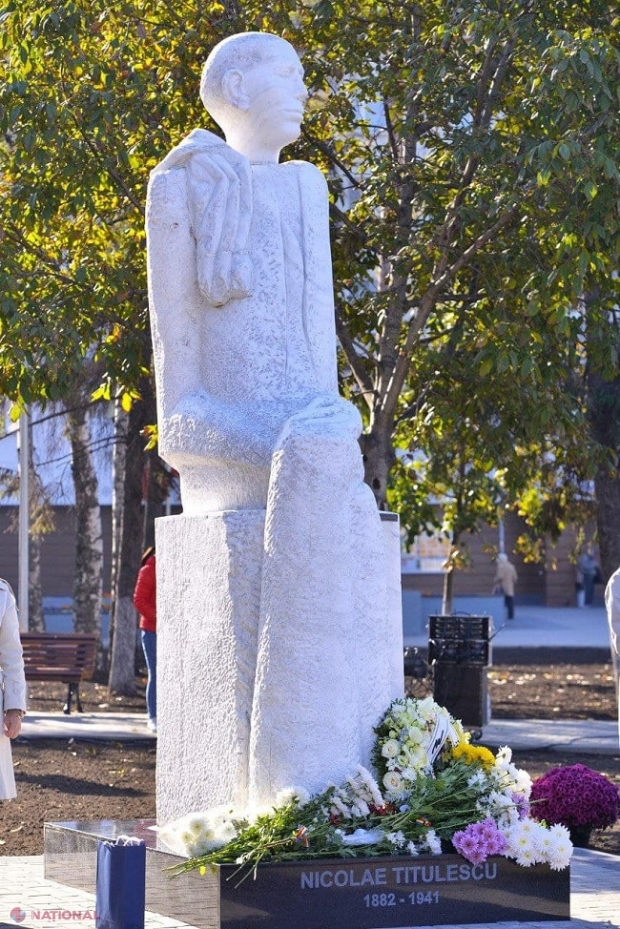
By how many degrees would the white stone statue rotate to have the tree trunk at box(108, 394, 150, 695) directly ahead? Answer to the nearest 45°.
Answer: approximately 135° to its left

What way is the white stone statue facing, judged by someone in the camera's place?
facing the viewer and to the right of the viewer

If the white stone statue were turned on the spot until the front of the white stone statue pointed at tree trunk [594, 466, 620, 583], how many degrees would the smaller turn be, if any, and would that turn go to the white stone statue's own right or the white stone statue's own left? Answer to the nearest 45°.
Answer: approximately 135° to the white stone statue's own left
